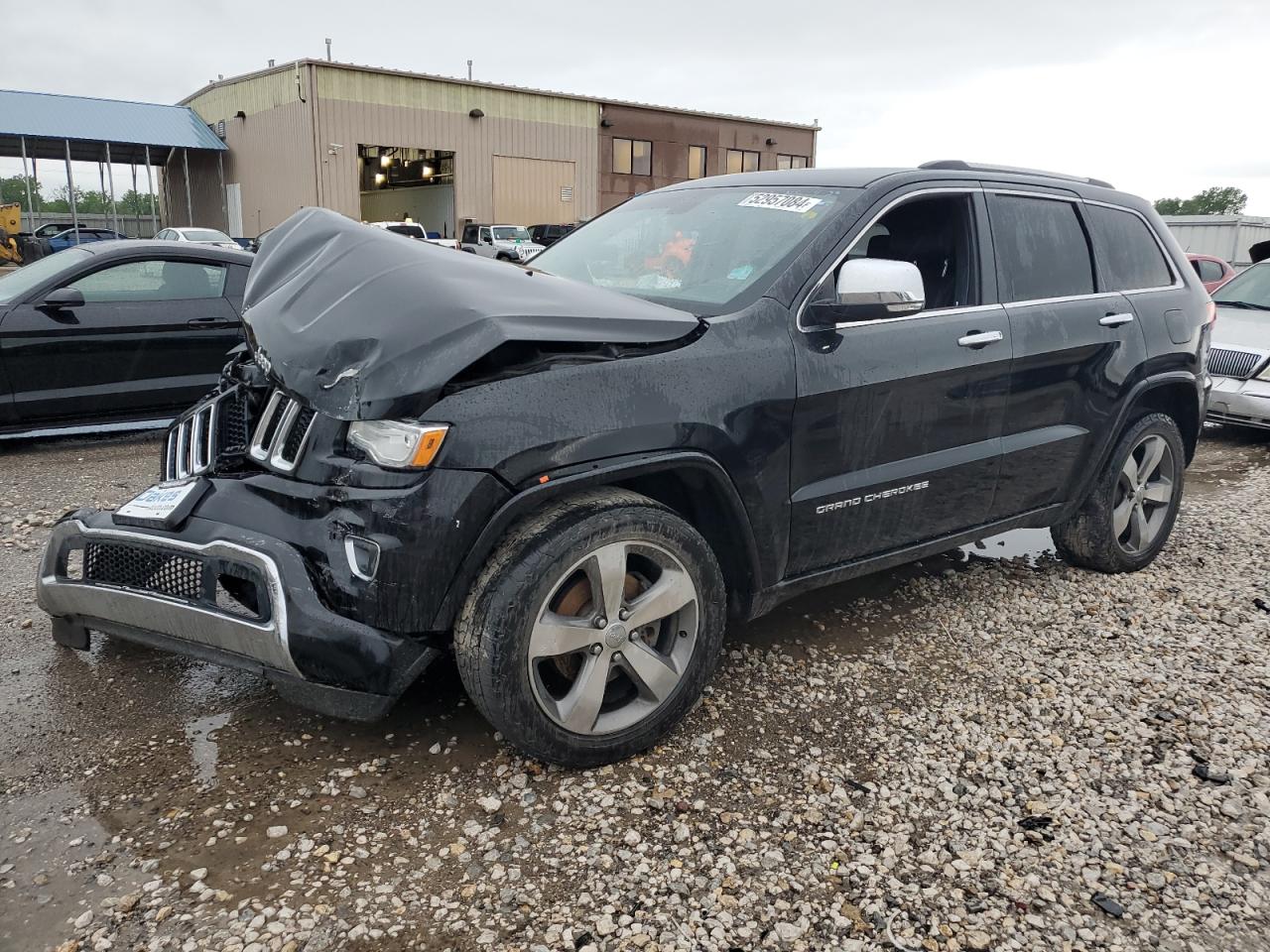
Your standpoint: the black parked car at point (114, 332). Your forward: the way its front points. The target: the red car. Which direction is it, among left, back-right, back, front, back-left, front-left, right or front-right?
back

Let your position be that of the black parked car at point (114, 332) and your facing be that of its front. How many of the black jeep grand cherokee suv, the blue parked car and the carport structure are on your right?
2

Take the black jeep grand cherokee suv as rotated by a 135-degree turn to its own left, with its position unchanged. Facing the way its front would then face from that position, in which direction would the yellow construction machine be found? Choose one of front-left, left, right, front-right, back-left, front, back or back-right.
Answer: back-left

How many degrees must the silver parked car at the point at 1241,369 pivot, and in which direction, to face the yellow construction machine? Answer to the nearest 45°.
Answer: approximately 45° to its right

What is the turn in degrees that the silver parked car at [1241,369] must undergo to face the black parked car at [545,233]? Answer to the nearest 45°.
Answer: approximately 90° to its right

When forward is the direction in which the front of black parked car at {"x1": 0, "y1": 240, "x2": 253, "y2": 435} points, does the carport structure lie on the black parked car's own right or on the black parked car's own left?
on the black parked car's own right

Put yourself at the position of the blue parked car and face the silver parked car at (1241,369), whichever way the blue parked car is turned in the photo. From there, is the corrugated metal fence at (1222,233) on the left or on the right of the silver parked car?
left

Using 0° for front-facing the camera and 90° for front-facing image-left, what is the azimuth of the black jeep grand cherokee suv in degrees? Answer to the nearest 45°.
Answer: approximately 45°

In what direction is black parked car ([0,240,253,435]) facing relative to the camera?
to the viewer's left

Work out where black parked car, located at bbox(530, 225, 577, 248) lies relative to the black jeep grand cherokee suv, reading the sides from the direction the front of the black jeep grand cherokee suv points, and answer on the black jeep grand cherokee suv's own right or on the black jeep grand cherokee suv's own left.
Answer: on the black jeep grand cherokee suv's own right
